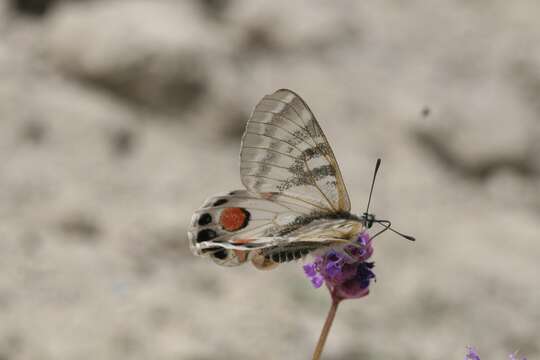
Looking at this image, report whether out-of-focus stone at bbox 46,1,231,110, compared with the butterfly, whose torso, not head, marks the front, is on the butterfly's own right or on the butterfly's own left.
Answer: on the butterfly's own left

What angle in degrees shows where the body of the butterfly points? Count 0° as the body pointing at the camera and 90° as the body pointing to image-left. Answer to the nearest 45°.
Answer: approximately 270°
